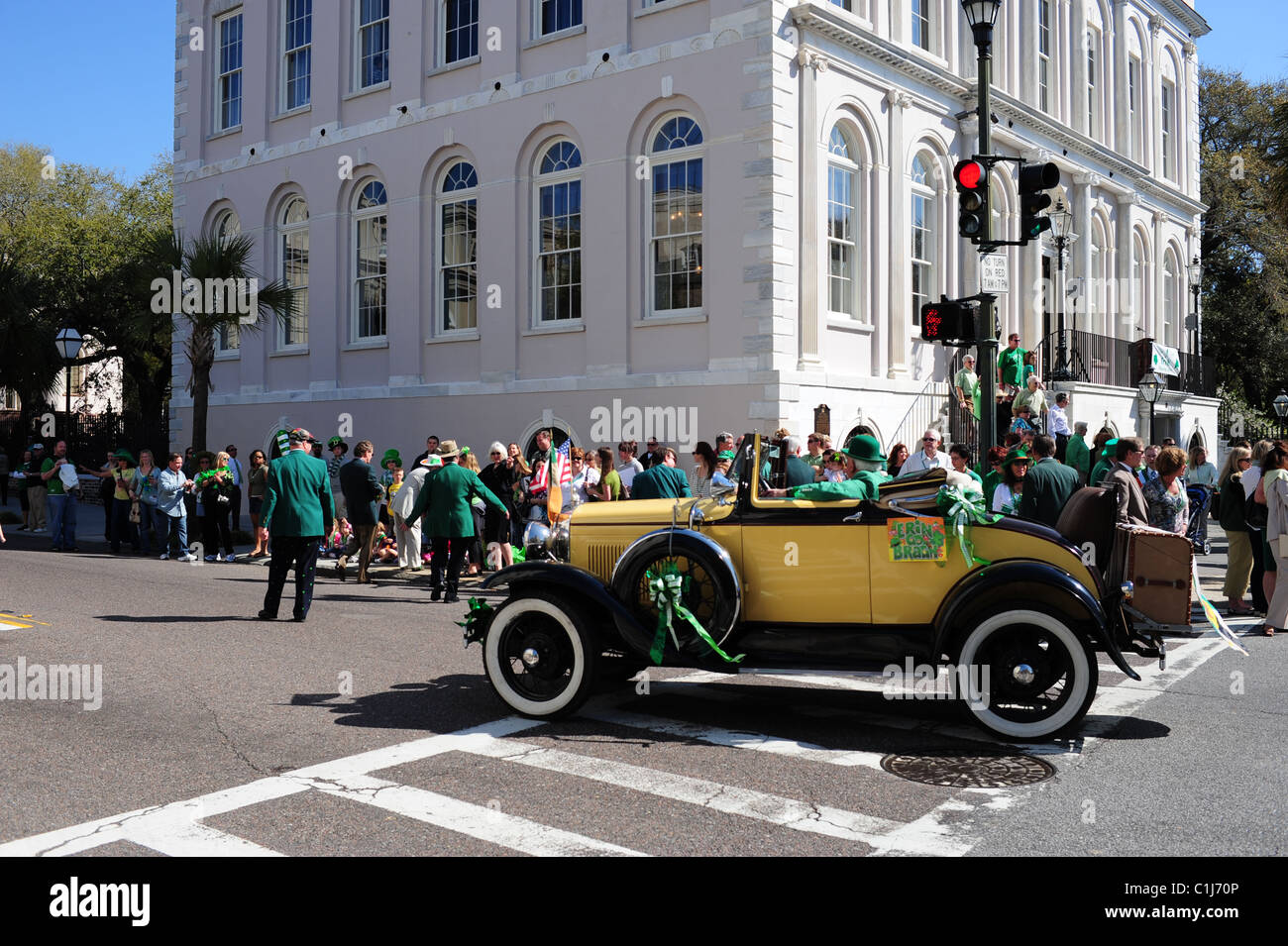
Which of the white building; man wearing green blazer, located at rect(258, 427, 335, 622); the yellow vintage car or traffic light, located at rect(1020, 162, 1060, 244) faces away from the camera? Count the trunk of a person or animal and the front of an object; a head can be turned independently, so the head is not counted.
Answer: the man wearing green blazer

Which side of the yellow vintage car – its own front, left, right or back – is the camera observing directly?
left

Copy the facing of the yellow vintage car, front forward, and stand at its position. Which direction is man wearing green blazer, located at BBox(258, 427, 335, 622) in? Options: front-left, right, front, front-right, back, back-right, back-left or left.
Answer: front-right

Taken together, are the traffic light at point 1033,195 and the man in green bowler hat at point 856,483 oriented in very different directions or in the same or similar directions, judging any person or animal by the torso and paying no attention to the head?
very different directions

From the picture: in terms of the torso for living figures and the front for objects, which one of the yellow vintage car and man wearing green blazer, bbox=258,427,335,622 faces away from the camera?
the man wearing green blazer

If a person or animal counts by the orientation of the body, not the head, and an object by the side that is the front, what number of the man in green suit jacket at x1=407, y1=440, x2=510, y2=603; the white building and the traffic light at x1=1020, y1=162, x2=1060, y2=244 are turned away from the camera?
1

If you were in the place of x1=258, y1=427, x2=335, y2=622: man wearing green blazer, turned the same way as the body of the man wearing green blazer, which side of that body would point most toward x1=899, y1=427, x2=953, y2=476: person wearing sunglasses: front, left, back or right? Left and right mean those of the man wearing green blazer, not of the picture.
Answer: right

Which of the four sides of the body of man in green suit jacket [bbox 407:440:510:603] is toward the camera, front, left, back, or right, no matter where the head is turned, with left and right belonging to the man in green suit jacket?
back

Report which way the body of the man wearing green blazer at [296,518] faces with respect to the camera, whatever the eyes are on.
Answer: away from the camera

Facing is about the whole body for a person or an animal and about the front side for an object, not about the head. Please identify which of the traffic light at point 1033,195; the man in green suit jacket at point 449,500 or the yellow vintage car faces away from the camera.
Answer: the man in green suit jacket
